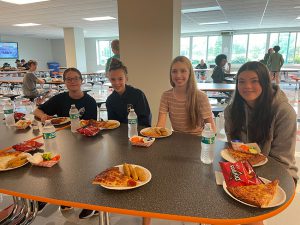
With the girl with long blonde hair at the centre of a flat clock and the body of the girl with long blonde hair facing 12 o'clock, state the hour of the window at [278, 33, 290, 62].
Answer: The window is roughly at 7 o'clock from the girl with long blonde hair.

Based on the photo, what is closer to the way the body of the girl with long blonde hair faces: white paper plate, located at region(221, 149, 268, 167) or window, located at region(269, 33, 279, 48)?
the white paper plate

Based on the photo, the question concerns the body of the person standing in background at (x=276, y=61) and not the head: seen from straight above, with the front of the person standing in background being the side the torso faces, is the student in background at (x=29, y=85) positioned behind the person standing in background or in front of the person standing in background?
behind

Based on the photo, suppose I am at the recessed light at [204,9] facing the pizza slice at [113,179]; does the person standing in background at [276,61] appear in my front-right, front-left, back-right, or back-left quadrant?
back-left

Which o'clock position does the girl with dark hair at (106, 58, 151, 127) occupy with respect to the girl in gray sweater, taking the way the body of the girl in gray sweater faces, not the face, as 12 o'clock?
The girl with dark hair is roughly at 2 o'clock from the girl in gray sweater.

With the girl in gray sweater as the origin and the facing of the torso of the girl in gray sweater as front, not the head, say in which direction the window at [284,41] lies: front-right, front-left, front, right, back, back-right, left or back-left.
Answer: back-right

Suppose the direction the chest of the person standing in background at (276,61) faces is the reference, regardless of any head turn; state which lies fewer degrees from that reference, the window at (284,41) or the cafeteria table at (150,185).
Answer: the window

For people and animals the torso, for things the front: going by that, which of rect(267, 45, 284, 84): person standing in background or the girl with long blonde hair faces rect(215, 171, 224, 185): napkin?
the girl with long blonde hair

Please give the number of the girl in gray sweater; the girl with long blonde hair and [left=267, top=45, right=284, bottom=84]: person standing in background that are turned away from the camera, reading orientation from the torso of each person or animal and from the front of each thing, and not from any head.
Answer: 1

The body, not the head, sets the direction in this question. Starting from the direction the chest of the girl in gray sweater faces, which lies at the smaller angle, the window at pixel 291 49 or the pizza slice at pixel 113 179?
the pizza slice

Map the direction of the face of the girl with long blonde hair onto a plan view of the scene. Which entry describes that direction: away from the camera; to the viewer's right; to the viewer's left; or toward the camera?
toward the camera

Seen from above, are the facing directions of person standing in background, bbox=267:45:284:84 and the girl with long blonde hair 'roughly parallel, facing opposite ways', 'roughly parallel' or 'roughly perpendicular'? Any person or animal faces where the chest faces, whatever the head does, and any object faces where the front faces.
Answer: roughly parallel, facing opposite ways

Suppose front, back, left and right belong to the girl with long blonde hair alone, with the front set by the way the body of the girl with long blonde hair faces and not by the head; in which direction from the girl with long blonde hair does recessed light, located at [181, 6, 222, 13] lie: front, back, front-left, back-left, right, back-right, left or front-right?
back

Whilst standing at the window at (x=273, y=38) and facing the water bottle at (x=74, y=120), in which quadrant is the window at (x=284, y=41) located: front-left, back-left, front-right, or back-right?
back-left

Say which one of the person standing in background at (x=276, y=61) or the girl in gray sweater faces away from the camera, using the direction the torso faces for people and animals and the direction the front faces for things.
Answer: the person standing in background

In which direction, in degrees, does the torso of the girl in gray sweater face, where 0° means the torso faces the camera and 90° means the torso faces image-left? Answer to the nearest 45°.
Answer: approximately 45°

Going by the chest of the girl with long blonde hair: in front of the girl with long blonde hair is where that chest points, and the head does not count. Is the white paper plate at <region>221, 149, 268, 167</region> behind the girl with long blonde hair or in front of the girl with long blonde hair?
in front

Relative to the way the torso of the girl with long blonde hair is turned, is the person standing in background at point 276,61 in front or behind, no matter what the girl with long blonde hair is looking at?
behind

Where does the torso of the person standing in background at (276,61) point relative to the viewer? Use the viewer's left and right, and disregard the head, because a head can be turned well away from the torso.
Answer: facing away from the viewer

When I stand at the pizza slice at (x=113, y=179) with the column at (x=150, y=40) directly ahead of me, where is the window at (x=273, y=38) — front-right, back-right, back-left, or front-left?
front-right

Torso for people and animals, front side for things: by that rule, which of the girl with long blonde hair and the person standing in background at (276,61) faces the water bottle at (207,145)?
the girl with long blonde hair

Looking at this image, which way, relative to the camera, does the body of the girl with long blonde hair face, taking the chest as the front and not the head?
toward the camera

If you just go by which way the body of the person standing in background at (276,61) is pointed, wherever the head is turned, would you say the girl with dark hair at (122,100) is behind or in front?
behind
